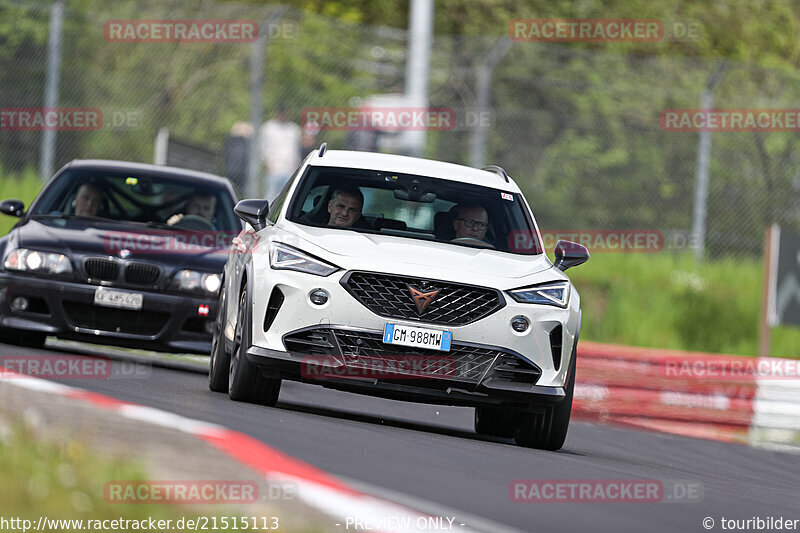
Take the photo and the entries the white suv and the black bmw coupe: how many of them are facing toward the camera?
2

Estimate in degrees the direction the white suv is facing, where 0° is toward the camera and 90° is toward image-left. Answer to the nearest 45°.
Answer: approximately 0°

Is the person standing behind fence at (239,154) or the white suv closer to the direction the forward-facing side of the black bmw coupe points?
the white suv

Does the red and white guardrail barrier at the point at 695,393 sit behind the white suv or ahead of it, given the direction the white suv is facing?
behind

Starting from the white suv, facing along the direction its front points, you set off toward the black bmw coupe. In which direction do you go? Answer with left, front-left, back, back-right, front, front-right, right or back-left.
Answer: back-right

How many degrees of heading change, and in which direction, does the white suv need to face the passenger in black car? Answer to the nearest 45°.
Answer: approximately 135° to its right

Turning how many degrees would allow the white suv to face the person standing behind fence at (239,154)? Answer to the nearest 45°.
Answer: approximately 180°

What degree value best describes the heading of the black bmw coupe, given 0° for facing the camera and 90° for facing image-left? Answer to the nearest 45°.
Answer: approximately 0°

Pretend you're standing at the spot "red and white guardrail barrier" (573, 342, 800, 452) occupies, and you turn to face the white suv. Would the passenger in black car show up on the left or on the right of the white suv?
right

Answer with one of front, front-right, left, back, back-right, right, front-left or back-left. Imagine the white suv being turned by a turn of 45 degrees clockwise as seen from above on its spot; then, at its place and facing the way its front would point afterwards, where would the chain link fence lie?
back-right
